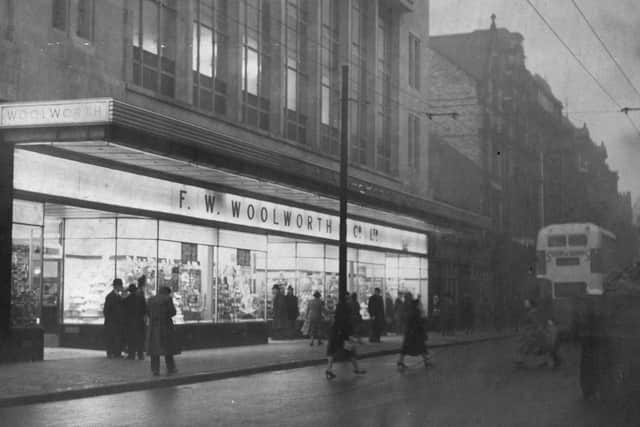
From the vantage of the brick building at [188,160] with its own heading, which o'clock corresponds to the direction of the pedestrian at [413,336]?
The pedestrian is roughly at 12 o'clock from the brick building.

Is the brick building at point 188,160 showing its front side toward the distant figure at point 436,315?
no

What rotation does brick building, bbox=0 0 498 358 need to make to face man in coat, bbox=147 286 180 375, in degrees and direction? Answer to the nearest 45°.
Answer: approximately 45° to its right

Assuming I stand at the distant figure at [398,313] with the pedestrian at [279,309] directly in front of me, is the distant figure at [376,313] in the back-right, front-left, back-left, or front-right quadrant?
front-left

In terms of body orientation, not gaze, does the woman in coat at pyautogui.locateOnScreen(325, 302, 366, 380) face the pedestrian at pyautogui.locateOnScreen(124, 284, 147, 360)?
no

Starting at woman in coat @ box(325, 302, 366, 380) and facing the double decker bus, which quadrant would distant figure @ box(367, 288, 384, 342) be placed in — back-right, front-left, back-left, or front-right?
front-left
